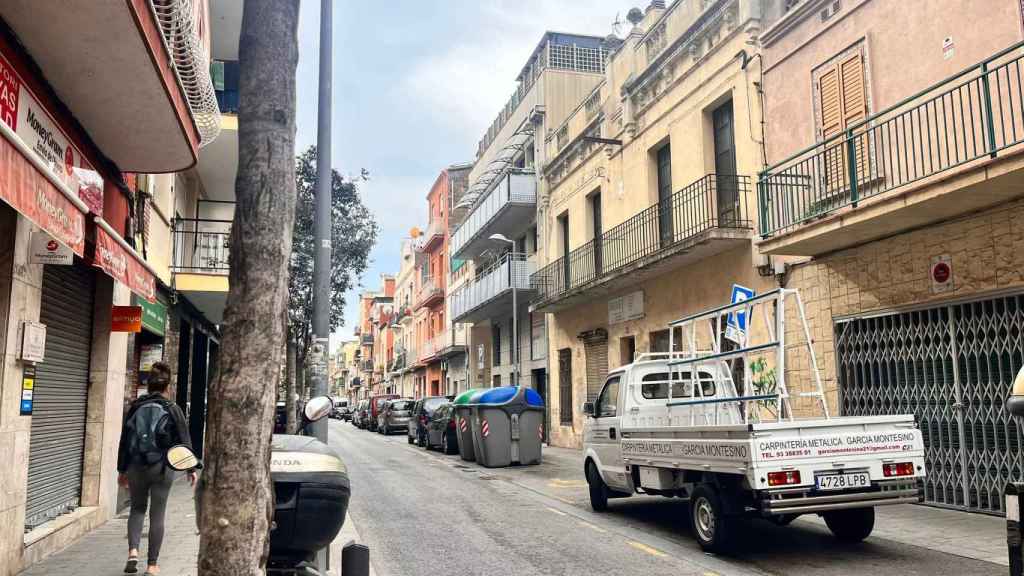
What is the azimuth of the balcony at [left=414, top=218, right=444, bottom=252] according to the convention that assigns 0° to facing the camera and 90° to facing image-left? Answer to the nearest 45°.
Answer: approximately 45°

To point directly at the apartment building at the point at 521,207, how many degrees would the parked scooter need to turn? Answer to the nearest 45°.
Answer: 0° — it already faces it

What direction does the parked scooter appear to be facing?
away from the camera

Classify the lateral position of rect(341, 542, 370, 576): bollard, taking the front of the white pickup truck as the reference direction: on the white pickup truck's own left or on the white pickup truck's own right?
on the white pickup truck's own left

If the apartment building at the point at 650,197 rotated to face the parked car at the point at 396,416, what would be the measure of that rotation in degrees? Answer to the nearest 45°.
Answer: approximately 90° to its right

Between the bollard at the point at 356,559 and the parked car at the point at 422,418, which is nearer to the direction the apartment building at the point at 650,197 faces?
the bollard

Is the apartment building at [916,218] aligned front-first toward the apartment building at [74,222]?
yes

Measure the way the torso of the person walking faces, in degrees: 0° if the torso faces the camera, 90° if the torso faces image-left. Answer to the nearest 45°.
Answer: approximately 180°

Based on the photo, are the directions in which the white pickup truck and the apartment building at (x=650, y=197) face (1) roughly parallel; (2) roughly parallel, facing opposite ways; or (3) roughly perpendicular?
roughly perpendicular

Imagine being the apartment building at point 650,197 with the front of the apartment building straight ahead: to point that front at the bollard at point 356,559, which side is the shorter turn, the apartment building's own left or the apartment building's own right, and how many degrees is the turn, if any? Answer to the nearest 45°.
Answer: approximately 45° to the apartment building's own left

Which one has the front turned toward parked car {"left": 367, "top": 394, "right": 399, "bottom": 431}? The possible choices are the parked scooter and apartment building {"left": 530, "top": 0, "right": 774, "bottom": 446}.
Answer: the parked scooter

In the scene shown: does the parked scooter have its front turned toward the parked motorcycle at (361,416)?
yes

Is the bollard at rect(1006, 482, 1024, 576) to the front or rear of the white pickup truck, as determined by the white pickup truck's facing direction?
to the rear

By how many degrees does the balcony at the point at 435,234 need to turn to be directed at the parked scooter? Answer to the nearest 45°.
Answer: approximately 45° to its left
